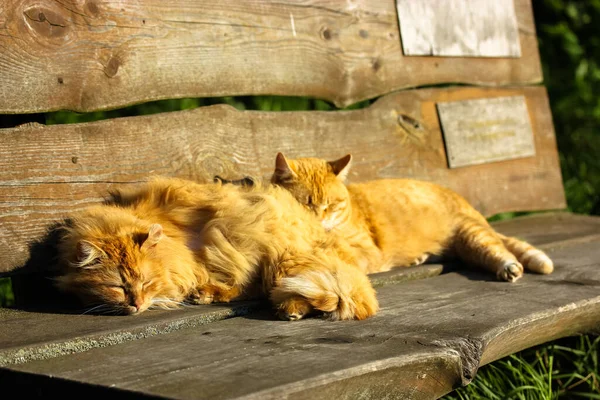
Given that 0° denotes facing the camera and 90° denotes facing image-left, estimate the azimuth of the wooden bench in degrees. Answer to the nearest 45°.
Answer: approximately 315°

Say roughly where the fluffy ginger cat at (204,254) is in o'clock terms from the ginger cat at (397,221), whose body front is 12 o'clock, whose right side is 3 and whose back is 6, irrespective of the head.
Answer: The fluffy ginger cat is roughly at 10 o'clock from the ginger cat.

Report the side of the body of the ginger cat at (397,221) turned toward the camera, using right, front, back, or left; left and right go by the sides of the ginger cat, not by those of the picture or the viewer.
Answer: left
